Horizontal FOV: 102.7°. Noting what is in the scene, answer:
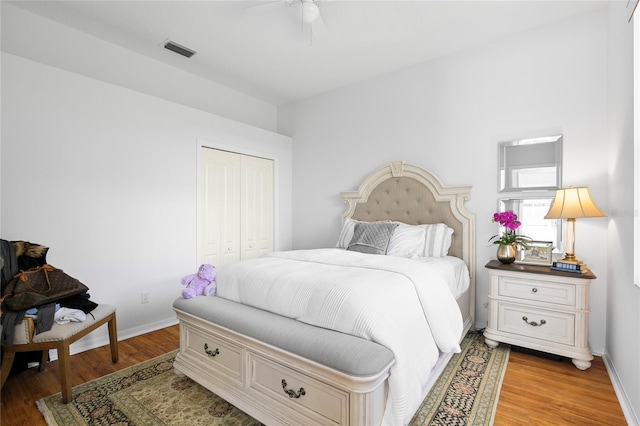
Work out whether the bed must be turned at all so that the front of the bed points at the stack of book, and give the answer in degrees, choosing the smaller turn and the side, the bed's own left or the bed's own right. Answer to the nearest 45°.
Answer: approximately 135° to the bed's own left

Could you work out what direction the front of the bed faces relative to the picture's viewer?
facing the viewer and to the left of the viewer

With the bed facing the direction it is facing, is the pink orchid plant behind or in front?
behind

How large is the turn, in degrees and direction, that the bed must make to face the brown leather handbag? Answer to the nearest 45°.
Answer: approximately 45° to its right

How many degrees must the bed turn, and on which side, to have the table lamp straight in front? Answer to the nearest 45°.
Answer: approximately 135° to its left

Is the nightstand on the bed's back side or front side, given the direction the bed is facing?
on the back side

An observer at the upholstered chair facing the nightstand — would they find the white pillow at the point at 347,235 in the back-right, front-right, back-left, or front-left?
front-left

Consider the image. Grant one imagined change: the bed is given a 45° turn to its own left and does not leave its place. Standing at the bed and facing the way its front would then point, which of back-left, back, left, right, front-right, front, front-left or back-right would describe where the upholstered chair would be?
right
